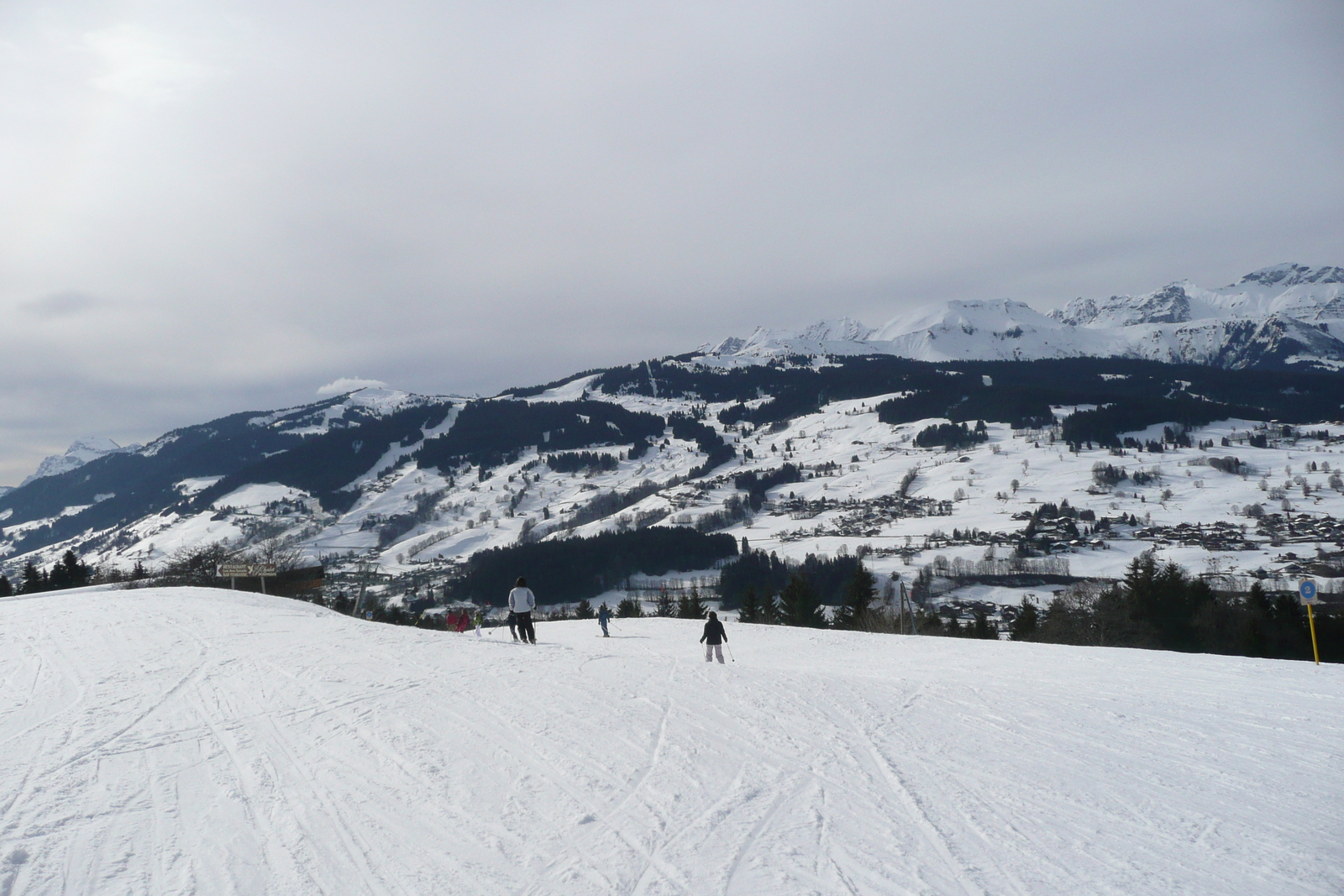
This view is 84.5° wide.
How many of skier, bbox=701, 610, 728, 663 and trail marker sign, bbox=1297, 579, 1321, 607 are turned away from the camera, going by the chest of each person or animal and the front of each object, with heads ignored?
1

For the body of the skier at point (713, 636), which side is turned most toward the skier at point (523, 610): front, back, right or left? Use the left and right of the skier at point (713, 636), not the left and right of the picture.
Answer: left

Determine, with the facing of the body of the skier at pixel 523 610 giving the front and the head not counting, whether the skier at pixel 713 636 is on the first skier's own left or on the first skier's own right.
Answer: on the first skier's own right

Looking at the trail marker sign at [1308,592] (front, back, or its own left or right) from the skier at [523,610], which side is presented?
right

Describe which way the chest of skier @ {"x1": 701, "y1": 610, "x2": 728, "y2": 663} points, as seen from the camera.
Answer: away from the camera

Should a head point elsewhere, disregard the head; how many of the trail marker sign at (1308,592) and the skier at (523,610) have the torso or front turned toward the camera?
1

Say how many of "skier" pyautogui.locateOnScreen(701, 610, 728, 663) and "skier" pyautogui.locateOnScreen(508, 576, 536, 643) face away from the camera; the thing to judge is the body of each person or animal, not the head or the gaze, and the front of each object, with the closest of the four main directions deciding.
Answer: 2

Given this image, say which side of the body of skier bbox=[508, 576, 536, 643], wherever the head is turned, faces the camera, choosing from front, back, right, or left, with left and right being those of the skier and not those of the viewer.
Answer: back

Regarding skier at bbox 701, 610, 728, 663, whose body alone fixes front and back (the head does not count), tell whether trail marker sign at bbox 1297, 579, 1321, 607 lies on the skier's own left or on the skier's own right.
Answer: on the skier's own right
